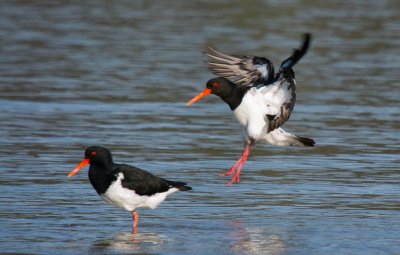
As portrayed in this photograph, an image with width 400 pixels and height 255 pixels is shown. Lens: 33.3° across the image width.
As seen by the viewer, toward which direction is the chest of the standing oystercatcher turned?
to the viewer's left

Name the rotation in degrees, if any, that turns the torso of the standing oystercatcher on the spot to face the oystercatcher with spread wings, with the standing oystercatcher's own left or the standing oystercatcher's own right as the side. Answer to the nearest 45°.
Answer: approximately 135° to the standing oystercatcher's own right
